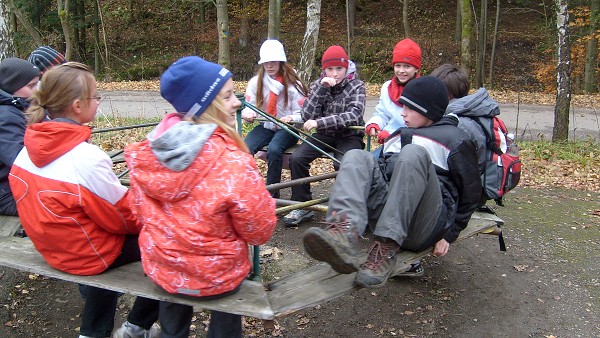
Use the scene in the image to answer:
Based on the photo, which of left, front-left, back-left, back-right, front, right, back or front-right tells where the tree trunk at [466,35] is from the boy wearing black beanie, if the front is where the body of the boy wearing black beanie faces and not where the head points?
back-right

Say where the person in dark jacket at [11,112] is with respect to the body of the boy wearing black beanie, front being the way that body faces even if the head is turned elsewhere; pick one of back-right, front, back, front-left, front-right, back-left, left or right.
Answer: front-right

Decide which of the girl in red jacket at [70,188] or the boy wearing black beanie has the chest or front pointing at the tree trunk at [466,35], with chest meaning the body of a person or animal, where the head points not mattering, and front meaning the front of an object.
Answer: the girl in red jacket

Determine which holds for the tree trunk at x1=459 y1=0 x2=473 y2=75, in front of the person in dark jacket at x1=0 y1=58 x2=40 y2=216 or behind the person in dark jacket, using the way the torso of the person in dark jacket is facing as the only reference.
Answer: in front

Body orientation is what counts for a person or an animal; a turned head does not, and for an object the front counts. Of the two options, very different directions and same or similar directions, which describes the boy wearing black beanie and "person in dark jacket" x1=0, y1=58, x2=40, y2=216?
very different directions

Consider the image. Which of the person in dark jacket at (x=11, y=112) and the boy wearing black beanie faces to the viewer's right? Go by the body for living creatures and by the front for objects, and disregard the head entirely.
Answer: the person in dark jacket

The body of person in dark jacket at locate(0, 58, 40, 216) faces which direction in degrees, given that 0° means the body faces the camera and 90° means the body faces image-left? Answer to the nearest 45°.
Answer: approximately 270°

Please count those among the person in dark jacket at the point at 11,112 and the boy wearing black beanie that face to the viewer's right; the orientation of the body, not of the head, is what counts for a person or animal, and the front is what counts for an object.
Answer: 1

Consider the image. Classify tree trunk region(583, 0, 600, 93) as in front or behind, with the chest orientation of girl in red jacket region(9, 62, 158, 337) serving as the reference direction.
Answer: in front

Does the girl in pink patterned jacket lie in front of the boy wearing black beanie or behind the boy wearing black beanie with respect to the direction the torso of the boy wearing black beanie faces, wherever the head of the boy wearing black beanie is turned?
in front

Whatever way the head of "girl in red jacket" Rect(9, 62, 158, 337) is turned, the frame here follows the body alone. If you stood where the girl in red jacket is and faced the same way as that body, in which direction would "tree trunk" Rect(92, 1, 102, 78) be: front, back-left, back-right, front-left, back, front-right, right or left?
front-left

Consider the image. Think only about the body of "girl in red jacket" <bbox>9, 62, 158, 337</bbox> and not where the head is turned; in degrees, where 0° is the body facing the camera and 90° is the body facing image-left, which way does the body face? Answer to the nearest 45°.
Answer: approximately 225°

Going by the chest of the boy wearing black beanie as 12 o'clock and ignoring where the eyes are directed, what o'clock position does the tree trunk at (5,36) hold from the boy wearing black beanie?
The tree trunk is roughly at 3 o'clock from the boy wearing black beanie.

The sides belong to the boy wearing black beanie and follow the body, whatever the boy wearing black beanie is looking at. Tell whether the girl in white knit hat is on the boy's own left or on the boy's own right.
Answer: on the boy's own right

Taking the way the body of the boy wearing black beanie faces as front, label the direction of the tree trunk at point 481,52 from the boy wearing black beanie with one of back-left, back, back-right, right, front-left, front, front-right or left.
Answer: back-right

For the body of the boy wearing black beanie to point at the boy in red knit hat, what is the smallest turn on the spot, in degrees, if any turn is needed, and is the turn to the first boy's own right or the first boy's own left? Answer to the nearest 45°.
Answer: approximately 135° to the first boy's own right

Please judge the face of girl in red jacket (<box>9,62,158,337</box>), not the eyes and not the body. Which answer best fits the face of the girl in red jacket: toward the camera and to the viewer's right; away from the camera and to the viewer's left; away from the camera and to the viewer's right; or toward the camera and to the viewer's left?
away from the camera and to the viewer's right
